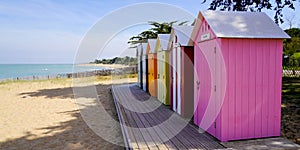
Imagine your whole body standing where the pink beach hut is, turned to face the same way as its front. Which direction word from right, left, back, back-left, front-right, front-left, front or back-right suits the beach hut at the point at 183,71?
right

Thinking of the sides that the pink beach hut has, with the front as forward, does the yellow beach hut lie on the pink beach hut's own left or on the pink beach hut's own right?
on the pink beach hut's own right

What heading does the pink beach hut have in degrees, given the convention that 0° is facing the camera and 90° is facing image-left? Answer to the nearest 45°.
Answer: approximately 45°

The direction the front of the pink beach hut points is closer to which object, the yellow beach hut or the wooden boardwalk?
the wooden boardwalk
